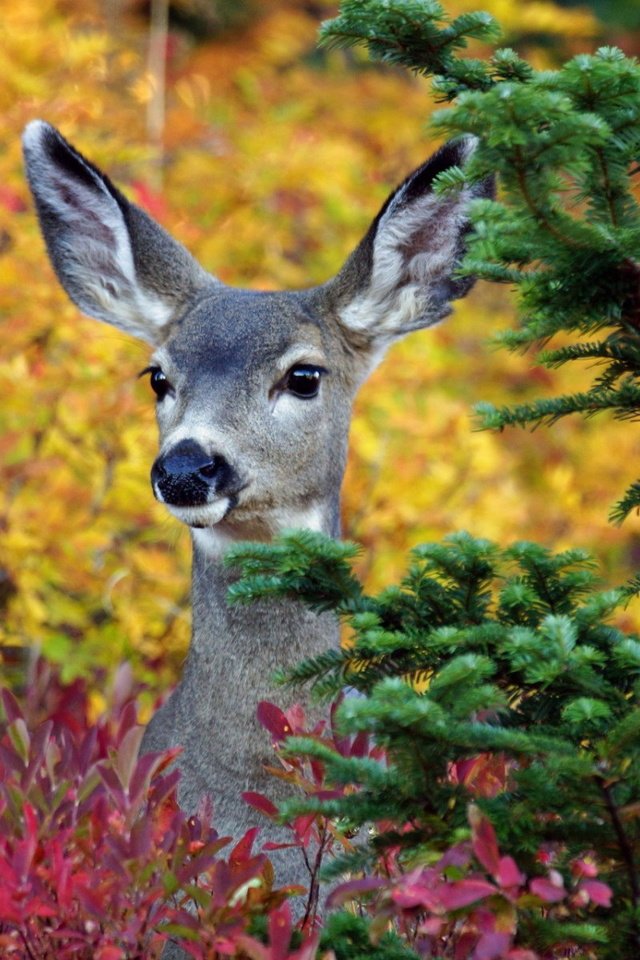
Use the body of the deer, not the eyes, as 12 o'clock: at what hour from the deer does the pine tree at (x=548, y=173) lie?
The pine tree is roughly at 10 o'clock from the deer.

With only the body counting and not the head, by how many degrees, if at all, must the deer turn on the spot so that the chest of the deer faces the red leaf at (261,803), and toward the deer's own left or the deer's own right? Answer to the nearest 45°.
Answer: approximately 45° to the deer's own left

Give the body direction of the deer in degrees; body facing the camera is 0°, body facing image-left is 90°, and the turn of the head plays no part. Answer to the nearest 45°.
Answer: approximately 45°

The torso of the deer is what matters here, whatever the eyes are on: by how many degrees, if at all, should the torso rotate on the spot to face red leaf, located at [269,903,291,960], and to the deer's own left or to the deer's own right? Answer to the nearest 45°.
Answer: approximately 45° to the deer's own left

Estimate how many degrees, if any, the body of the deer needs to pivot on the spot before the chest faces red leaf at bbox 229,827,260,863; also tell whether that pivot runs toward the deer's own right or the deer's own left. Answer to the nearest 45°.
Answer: approximately 45° to the deer's own left

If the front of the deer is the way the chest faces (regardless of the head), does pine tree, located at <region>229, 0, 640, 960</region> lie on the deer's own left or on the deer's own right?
on the deer's own left
